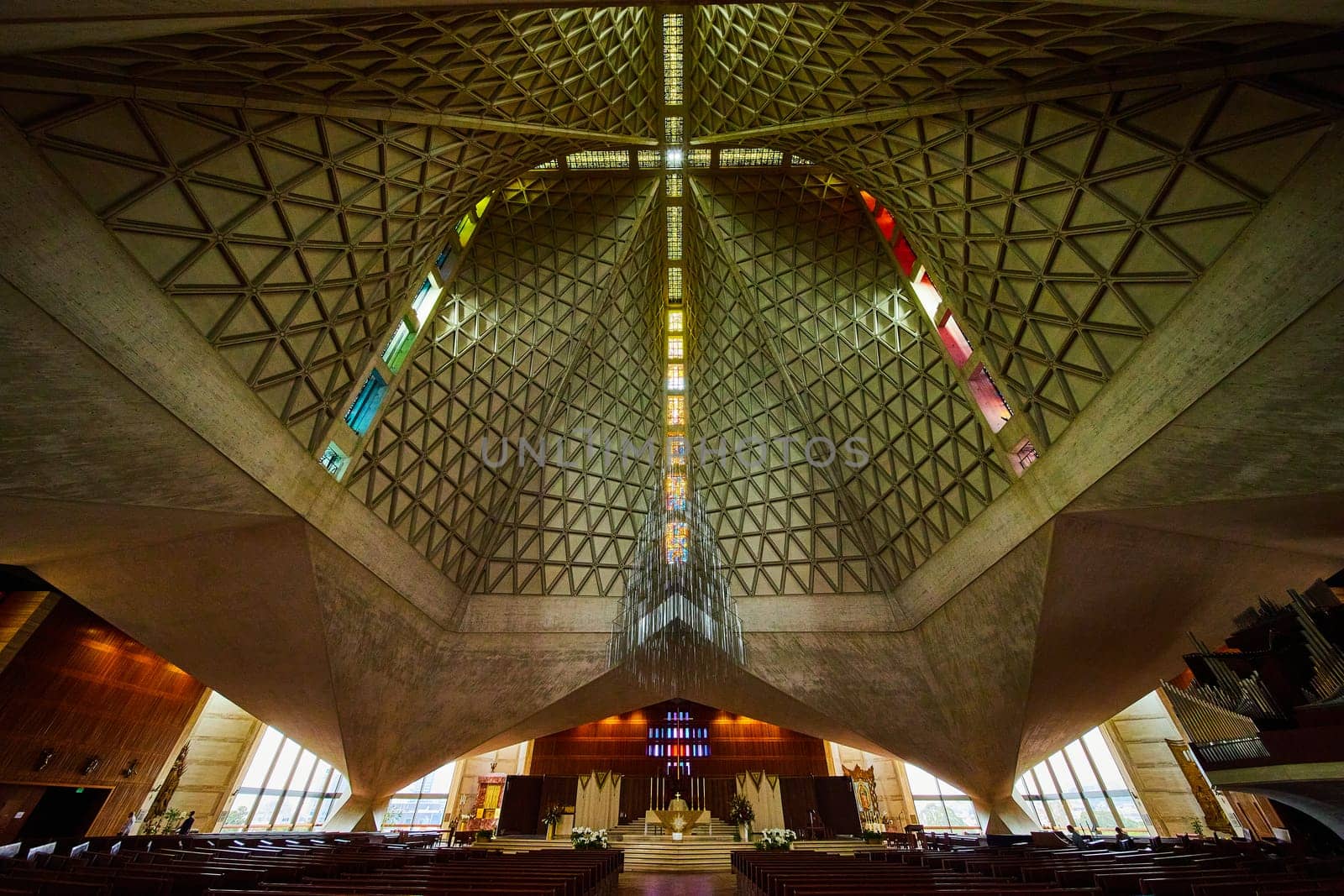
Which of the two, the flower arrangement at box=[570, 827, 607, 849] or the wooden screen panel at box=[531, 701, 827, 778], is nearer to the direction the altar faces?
the flower arrangement

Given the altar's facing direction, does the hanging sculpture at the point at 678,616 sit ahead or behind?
ahead

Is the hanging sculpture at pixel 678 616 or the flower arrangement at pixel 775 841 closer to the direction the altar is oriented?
the hanging sculpture

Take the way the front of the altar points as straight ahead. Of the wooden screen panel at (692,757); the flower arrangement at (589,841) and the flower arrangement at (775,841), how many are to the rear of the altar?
1

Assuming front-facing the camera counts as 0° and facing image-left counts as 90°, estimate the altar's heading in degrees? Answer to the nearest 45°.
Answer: approximately 0°

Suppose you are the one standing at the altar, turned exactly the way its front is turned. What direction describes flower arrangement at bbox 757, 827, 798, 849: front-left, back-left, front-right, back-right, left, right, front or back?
front-left

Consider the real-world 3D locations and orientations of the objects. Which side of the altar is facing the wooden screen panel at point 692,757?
back

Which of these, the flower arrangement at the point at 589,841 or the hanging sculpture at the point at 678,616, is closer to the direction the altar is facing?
the hanging sculpture
